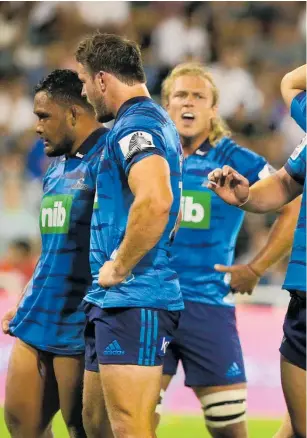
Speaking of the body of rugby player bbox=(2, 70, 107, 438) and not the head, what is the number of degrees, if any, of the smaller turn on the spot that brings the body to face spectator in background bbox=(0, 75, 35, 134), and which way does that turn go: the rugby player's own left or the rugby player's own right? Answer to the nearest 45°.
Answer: approximately 135° to the rugby player's own right

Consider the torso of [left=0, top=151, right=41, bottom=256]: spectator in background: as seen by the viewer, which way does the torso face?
toward the camera

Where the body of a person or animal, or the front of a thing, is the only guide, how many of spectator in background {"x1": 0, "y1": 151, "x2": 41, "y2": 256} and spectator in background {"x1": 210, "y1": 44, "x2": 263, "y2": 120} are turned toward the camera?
2

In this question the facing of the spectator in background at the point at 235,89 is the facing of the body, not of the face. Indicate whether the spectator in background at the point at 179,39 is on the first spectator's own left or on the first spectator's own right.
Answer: on the first spectator's own right

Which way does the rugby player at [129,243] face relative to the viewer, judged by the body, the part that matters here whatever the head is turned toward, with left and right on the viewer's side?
facing to the left of the viewer

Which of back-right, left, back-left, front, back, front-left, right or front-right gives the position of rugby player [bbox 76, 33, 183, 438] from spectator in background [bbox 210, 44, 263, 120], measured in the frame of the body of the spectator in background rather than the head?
front

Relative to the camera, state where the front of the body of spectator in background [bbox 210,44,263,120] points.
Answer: toward the camera

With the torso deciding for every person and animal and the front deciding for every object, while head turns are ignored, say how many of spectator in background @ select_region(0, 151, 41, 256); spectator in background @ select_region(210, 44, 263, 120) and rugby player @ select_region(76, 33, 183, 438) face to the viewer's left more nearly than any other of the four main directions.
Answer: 1

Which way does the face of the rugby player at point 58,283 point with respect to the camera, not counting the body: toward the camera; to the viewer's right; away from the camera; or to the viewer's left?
to the viewer's left
